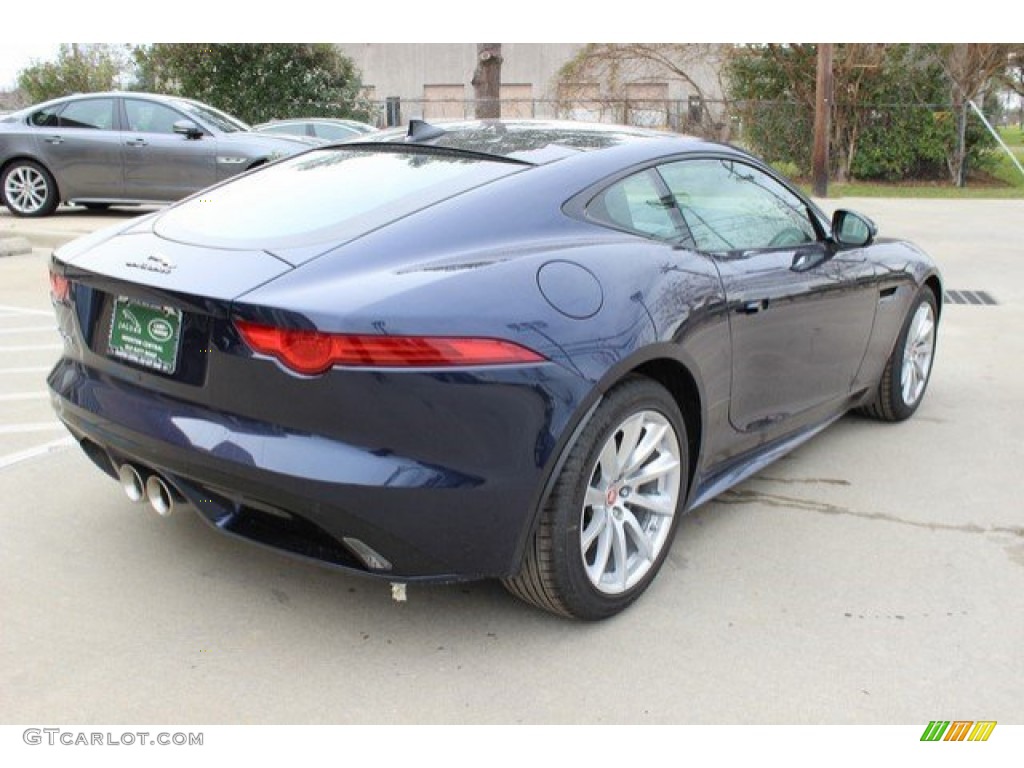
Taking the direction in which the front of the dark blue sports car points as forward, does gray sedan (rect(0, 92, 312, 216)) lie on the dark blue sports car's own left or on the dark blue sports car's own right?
on the dark blue sports car's own left

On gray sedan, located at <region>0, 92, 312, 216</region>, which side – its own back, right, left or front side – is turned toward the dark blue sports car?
right

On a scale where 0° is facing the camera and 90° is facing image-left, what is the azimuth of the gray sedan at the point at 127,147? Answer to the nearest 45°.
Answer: approximately 270°

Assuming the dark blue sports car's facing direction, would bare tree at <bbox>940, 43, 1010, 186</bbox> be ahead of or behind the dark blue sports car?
ahead

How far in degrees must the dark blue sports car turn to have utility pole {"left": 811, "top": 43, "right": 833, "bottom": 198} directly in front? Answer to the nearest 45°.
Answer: approximately 45° to its left

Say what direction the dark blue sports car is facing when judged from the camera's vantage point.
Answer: facing away from the viewer and to the right of the viewer

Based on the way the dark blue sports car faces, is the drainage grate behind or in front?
in front

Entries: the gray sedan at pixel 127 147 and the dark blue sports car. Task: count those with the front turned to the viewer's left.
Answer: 0

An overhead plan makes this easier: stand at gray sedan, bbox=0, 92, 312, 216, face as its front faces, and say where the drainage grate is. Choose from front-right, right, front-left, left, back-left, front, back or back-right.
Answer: front-right

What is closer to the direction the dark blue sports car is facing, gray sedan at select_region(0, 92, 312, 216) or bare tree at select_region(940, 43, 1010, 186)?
the bare tree
